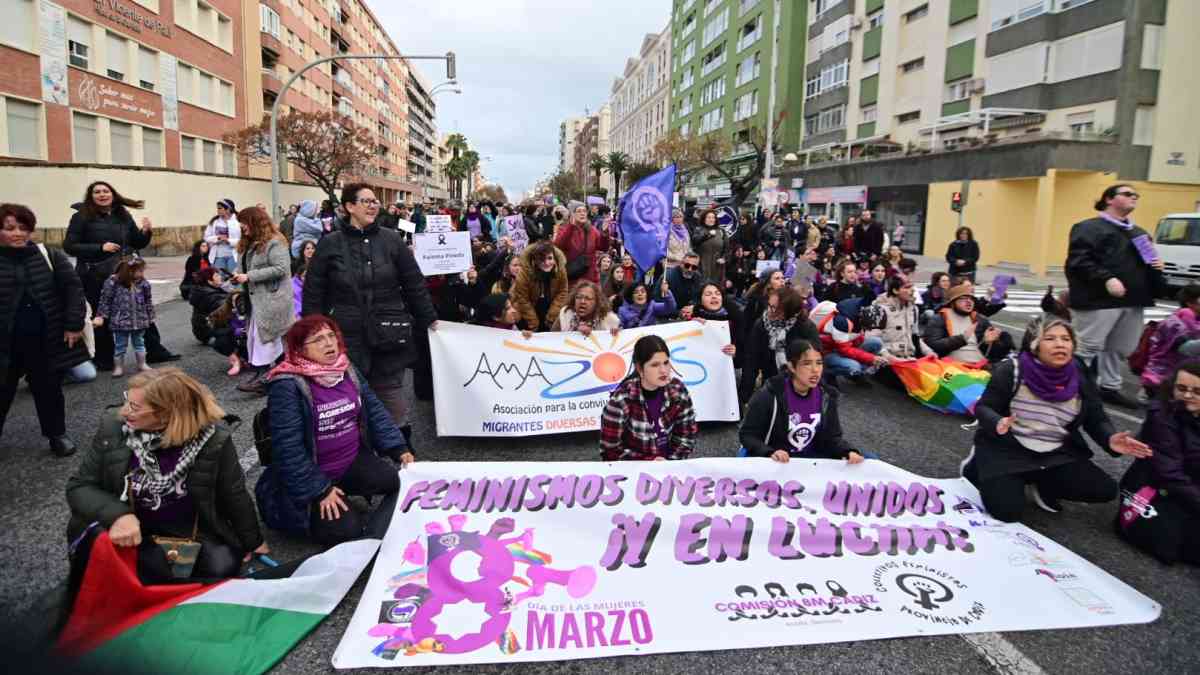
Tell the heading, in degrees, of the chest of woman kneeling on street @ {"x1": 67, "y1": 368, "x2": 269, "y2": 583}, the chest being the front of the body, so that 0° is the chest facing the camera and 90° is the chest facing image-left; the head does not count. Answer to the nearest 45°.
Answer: approximately 0°

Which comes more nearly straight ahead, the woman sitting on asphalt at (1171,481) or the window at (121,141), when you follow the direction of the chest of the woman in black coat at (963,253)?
the woman sitting on asphalt

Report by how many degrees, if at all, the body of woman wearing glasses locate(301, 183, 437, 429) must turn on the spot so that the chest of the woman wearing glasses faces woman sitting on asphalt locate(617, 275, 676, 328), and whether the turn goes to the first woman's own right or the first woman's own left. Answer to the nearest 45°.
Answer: approximately 90° to the first woman's own left

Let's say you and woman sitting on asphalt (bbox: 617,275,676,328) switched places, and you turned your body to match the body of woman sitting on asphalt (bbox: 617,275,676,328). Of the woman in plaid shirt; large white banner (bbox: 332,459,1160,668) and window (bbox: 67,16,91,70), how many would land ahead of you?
2

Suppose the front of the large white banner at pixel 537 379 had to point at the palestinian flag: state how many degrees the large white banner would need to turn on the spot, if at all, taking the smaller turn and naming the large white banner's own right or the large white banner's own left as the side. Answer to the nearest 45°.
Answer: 0° — it already faces it

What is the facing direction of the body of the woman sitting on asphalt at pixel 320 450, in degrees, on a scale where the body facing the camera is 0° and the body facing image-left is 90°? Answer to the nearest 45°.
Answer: approximately 315°

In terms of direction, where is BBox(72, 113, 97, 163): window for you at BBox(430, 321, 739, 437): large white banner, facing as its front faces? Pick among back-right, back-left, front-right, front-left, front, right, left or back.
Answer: back-right

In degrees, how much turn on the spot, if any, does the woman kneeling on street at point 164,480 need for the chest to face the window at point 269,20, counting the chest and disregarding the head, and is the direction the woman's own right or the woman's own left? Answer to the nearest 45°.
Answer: approximately 180°

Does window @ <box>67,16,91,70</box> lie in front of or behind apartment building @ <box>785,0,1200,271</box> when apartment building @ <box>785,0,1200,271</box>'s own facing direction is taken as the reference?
in front

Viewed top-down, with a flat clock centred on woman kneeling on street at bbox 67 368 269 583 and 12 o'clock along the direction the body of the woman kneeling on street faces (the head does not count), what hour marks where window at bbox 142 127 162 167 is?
The window is roughly at 6 o'clock from the woman kneeling on street.

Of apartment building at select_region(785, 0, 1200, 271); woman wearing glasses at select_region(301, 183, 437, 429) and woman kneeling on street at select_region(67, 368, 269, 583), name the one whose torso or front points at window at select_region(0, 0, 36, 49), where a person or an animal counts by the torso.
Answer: the apartment building

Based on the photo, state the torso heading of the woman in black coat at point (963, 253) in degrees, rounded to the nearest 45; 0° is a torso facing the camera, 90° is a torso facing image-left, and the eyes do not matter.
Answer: approximately 0°
